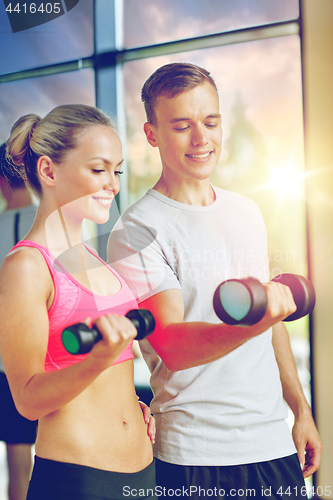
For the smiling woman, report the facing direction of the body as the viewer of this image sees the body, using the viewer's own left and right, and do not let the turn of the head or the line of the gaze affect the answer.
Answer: facing the viewer and to the right of the viewer
